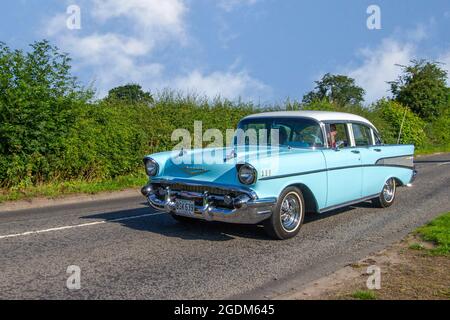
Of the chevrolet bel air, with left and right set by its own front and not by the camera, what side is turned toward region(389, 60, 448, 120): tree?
back

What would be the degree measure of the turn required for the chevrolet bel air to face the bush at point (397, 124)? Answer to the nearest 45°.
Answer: approximately 135° to its right

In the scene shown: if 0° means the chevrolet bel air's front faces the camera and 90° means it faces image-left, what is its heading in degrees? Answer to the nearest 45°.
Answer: approximately 45°
